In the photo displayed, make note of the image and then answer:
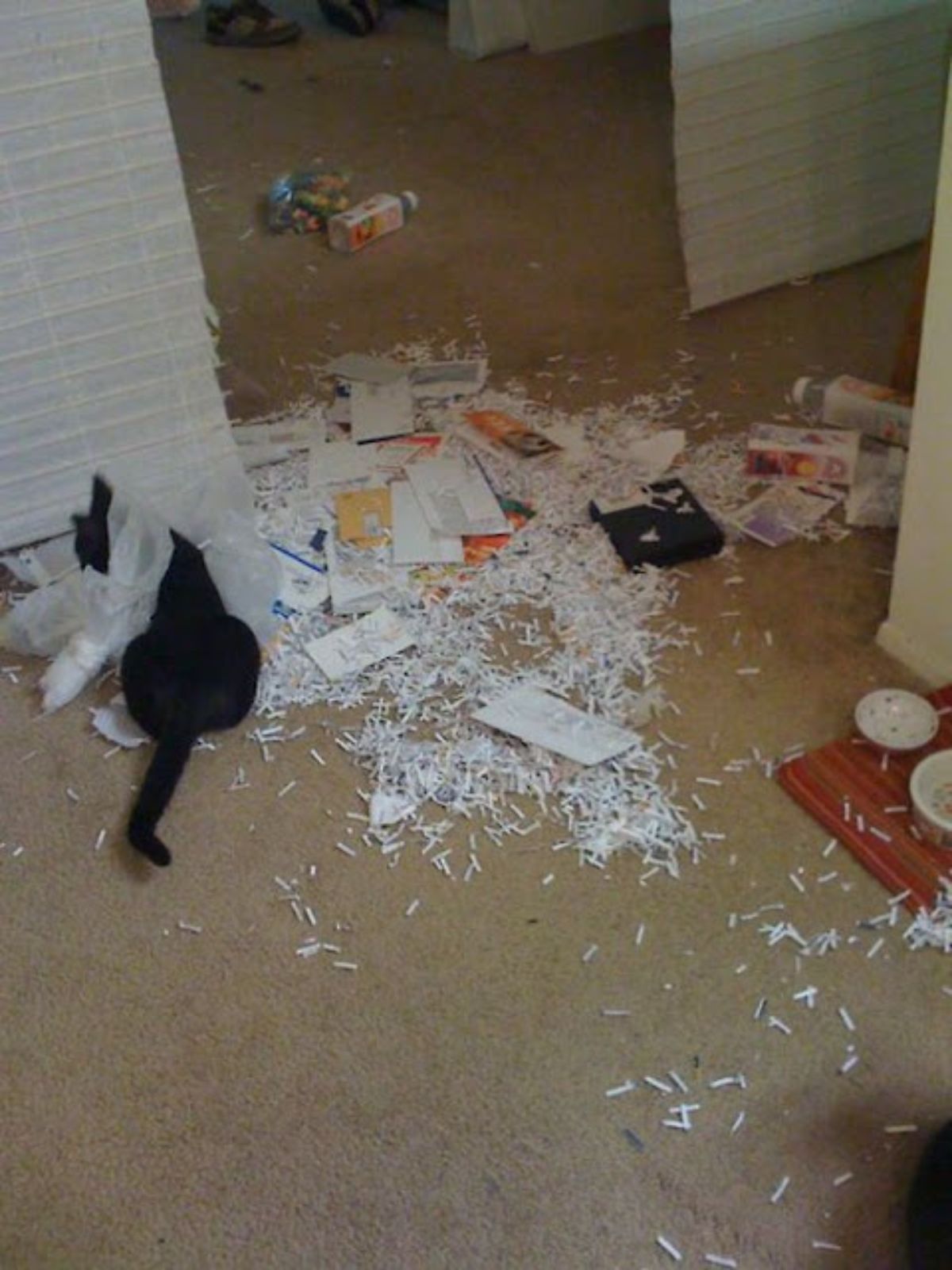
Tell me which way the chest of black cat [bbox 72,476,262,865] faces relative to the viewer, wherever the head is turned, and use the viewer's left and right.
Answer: facing away from the viewer

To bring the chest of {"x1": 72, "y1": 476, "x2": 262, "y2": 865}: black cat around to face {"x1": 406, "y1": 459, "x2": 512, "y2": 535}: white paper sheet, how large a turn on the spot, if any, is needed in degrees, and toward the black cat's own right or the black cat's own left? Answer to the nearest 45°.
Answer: approximately 45° to the black cat's own right

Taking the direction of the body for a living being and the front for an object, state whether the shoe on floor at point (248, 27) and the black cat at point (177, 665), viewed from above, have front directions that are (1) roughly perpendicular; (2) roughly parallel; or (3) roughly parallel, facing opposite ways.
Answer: roughly perpendicular

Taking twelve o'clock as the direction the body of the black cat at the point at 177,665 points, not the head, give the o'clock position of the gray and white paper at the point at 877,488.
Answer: The gray and white paper is roughly at 3 o'clock from the black cat.

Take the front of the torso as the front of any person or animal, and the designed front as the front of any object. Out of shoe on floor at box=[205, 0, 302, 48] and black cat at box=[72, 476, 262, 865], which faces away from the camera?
the black cat
